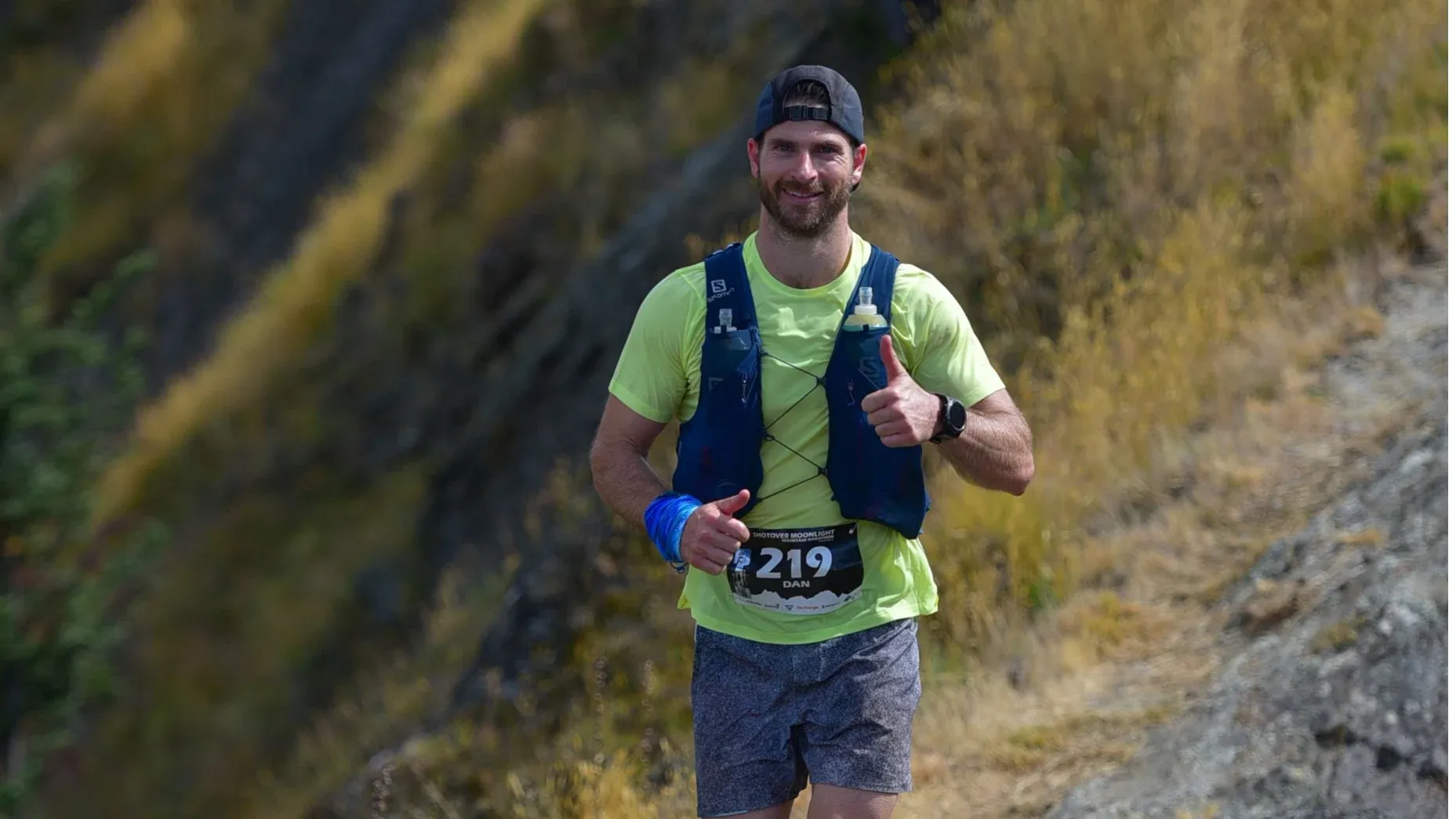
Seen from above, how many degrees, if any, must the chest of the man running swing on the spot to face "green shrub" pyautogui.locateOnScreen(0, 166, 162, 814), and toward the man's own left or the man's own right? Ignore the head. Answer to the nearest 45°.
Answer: approximately 135° to the man's own right

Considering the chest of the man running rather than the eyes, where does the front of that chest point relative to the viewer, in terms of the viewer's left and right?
facing the viewer
